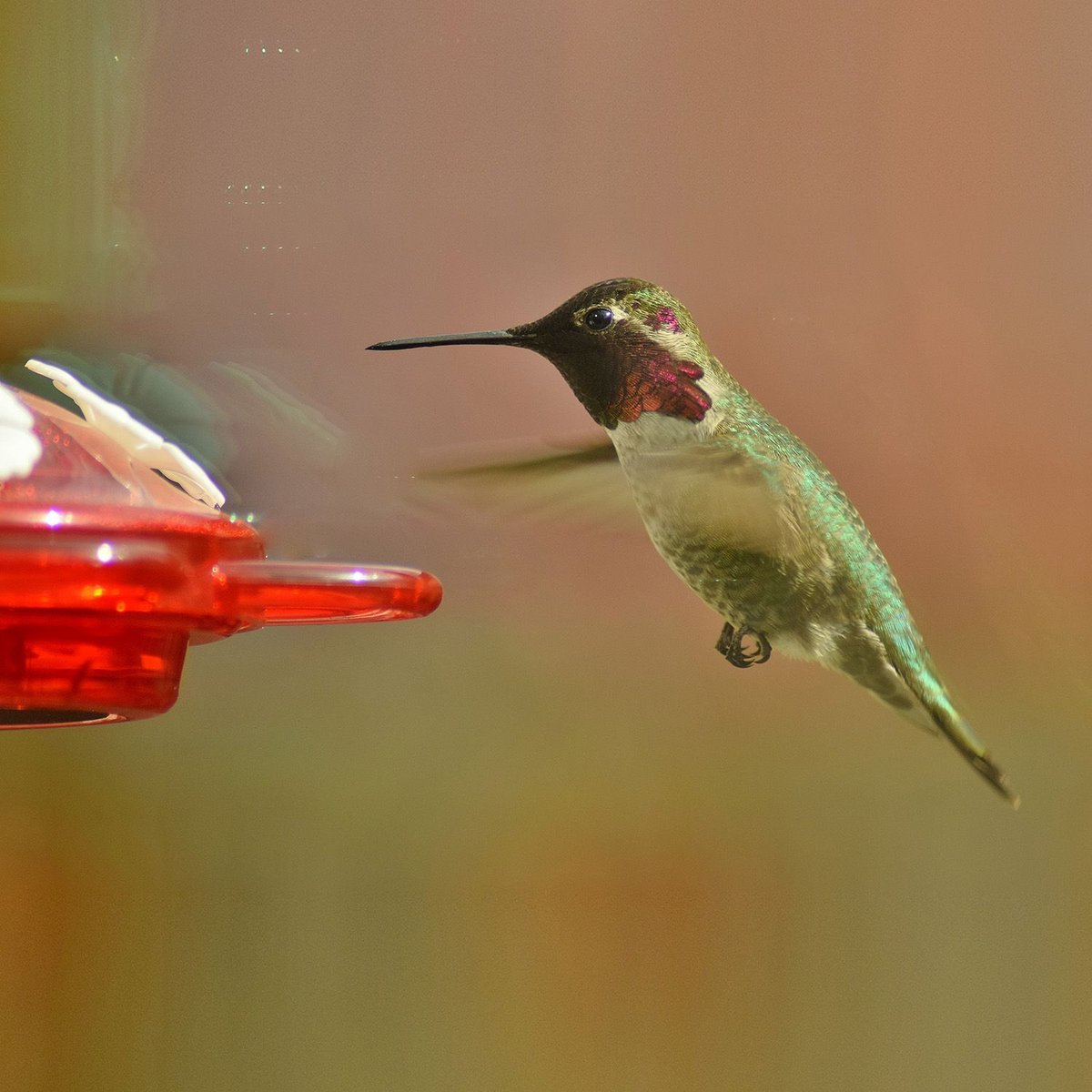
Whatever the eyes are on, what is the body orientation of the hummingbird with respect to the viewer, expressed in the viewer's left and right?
facing to the left of the viewer
